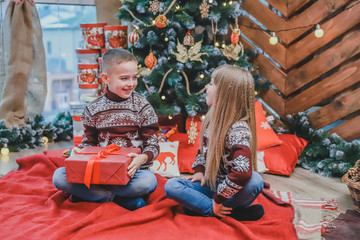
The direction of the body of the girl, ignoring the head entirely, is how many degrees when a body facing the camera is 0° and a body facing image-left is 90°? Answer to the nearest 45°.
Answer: approximately 45°

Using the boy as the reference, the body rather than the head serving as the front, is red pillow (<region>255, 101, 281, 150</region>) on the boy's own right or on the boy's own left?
on the boy's own left

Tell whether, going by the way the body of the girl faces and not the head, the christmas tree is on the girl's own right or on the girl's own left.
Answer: on the girl's own right

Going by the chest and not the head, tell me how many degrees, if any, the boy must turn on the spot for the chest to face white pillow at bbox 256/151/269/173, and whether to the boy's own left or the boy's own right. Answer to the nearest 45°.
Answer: approximately 90° to the boy's own left

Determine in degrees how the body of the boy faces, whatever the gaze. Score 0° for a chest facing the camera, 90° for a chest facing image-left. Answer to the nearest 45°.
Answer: approximately 0°

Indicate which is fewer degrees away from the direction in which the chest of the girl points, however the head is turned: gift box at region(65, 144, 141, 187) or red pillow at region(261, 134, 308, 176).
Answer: the gift box

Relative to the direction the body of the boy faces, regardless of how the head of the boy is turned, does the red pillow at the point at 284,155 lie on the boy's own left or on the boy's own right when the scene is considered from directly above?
on the boy's own left

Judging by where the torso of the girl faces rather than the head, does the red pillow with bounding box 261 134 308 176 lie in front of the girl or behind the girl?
behind

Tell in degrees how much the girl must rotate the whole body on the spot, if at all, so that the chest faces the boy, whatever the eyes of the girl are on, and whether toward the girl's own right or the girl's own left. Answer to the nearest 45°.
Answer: approximately 45° to the girl's own right

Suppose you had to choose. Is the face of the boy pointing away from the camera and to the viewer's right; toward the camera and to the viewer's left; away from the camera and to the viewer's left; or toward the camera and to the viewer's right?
toward the camera and to the viewer's right
